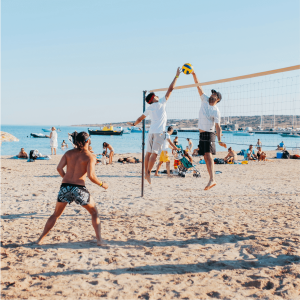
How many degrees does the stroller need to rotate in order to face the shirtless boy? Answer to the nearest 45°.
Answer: approximately 90° to its right

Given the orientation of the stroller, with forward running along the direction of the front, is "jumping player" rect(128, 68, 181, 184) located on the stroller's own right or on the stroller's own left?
on the stroller's own right
